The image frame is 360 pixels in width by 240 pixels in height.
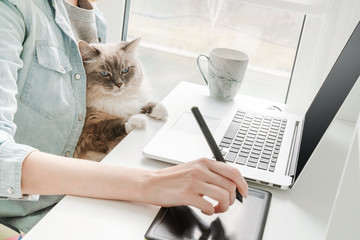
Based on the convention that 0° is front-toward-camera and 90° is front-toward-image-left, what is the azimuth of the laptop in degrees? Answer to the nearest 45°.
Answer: approximately 90°

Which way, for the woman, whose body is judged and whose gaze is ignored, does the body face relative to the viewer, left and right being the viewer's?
facing the viewer and to the right of the viewer

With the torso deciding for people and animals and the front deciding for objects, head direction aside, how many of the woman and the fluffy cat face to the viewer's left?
0

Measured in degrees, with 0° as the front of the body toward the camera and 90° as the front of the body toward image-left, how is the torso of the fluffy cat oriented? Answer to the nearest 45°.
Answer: approximately 315°
